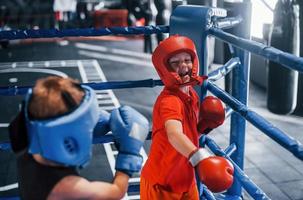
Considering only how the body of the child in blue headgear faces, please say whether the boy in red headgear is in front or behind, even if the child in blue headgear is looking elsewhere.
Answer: in front

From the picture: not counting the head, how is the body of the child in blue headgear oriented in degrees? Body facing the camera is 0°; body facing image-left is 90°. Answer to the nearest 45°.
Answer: approximately 225°
